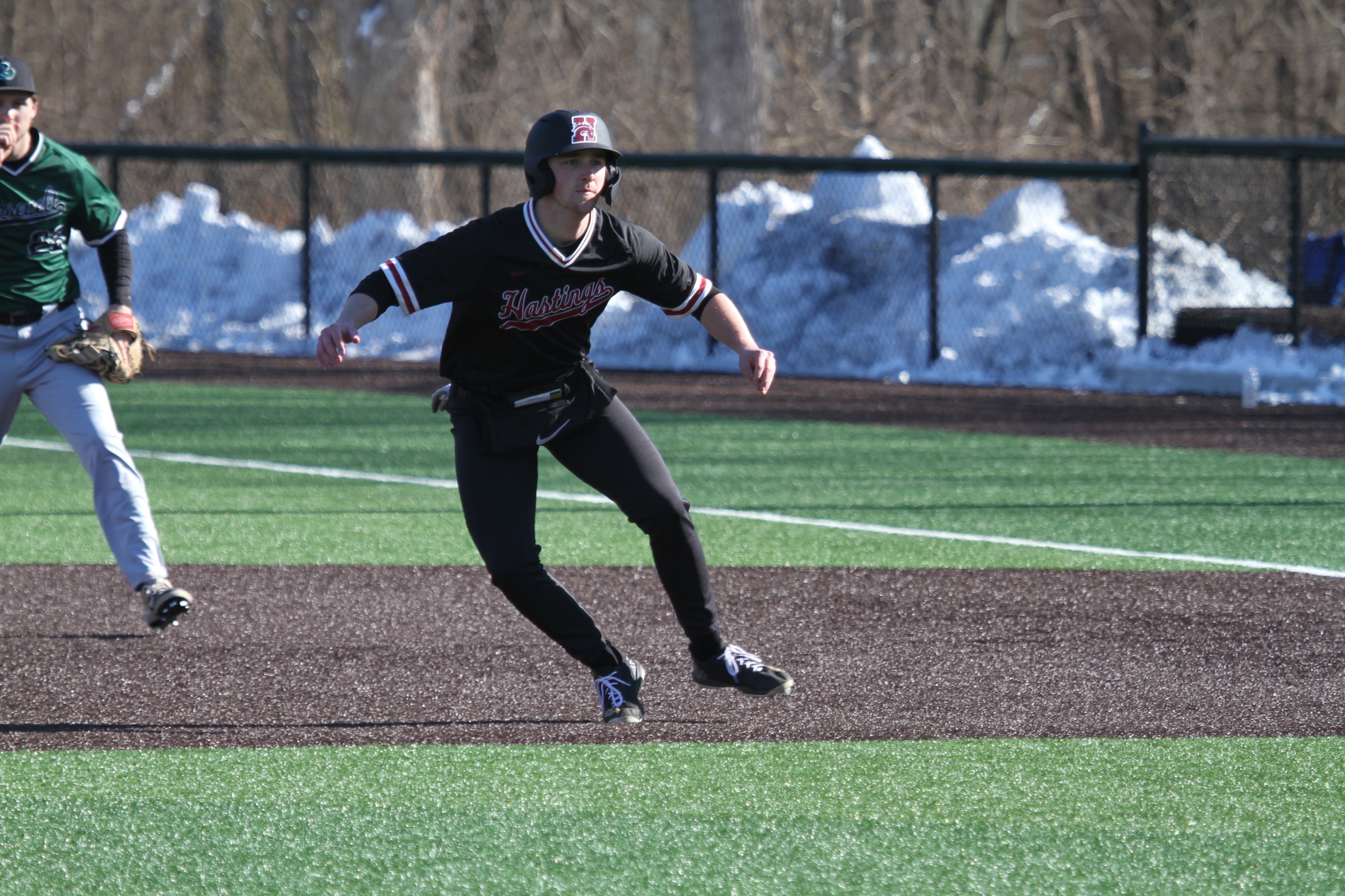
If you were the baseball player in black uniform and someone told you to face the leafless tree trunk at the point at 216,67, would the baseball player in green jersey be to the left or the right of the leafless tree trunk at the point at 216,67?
left

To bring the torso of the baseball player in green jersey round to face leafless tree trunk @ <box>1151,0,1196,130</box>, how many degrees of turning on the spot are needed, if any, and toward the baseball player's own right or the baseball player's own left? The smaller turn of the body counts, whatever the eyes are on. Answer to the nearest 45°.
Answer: approximately 135° to the baseball player's own left

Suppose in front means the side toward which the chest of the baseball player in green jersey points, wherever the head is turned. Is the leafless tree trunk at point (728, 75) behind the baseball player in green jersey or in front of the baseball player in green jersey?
behind

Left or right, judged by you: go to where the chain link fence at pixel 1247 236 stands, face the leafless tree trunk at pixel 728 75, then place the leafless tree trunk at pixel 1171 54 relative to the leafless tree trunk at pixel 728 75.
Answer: right

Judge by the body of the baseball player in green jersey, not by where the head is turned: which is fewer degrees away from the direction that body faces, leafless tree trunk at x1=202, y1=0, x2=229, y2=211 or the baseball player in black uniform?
the baseball player in black uniform

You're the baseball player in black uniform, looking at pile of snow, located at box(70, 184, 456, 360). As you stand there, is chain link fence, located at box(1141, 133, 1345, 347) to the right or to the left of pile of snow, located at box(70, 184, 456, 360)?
right

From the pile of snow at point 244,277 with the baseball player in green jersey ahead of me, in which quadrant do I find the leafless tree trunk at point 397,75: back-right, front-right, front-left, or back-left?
back-left

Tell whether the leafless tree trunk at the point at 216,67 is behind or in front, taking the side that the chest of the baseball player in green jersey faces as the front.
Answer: behind

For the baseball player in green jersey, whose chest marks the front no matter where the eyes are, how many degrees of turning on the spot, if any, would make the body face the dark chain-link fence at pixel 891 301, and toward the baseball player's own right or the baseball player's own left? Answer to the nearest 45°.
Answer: approximately 135° to the baseball player's own left

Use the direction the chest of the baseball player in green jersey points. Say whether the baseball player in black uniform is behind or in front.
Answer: in front

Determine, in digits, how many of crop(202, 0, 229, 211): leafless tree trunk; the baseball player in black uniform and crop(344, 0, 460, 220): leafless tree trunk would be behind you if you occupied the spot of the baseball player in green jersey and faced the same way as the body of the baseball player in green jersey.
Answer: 2

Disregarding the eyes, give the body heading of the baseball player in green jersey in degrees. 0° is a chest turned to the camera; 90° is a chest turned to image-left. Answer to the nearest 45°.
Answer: approximately 0°
